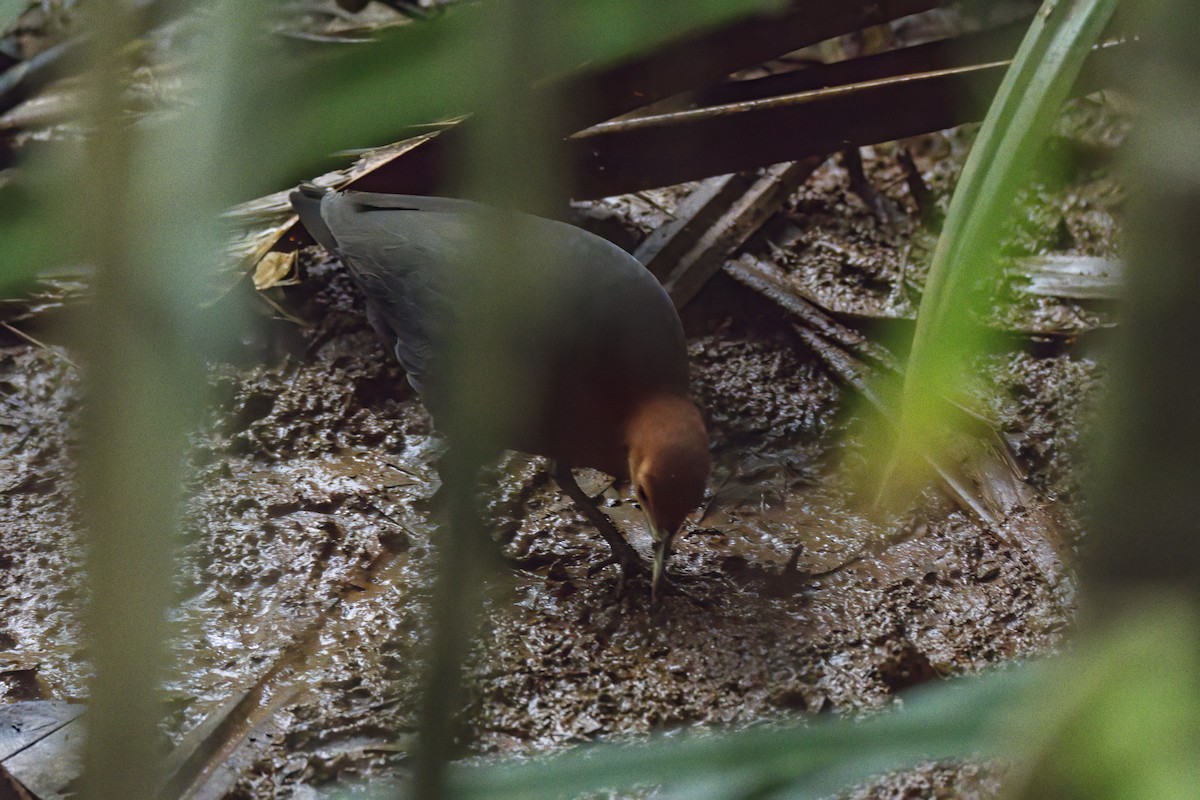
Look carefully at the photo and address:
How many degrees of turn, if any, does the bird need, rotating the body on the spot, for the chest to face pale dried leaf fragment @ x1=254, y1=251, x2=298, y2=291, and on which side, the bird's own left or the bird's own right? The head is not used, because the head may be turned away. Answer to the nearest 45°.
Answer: approximately 135° to the bird's own left

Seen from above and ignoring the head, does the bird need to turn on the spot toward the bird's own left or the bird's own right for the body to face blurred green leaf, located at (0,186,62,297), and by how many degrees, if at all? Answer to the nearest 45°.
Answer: approximately 90° to the bird's own right

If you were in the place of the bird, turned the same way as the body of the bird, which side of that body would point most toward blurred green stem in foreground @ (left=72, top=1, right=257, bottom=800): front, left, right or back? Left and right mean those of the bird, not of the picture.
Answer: right

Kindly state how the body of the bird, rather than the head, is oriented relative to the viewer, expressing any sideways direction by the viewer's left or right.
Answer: facing to the right of the viewer
